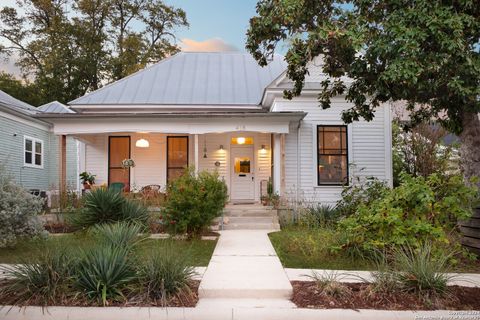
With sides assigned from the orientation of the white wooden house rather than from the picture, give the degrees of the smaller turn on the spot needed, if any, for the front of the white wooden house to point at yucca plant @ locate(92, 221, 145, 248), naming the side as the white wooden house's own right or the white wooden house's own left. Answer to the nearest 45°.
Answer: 0° — it already faces it

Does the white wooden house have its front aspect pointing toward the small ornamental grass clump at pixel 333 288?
yes

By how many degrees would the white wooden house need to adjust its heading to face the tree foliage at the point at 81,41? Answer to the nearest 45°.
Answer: approximately 135° to its right

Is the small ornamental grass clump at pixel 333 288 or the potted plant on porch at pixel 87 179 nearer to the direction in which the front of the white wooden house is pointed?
the small ornamental grass clump

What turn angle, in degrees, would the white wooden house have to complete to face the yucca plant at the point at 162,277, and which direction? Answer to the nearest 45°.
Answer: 0° — it already faces it

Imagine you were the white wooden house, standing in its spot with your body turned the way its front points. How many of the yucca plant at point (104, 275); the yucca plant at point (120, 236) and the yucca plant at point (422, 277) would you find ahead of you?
3

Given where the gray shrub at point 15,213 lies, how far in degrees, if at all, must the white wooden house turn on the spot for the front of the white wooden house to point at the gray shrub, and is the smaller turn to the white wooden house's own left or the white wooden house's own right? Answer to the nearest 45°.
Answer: approximately 45° to the white wooden house's own right

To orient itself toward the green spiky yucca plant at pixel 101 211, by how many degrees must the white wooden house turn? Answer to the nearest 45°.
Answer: approximately 45° to its right

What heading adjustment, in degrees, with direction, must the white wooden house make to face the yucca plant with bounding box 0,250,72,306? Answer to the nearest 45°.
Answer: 0° — it already faces it

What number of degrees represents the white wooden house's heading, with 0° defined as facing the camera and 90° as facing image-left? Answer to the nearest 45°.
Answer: approximately 0°

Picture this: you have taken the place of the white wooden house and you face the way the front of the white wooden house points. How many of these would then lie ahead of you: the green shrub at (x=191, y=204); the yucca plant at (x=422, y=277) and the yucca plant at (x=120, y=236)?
3
